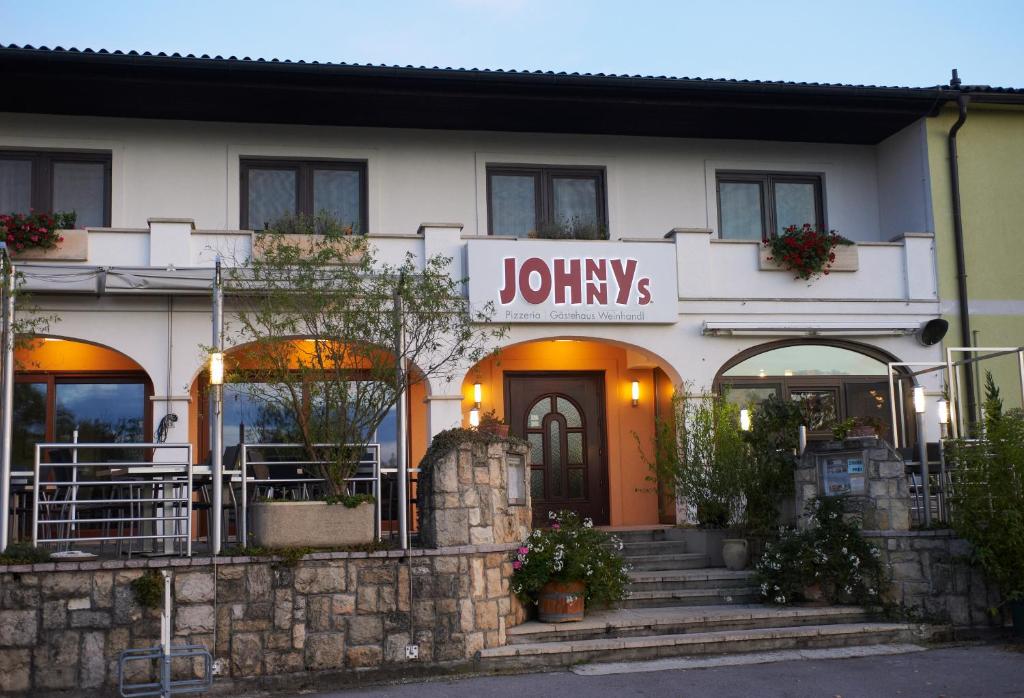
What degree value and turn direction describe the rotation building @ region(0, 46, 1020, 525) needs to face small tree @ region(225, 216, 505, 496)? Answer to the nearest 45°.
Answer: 0° — it already faces it

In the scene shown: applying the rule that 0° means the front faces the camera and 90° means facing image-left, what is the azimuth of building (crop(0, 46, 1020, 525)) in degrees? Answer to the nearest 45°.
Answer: approximately 0°

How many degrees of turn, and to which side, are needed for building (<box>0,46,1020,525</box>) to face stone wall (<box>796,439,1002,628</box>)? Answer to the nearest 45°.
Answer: approximately 45° to its left

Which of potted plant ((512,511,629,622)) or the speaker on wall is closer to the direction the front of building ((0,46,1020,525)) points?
the potted plant

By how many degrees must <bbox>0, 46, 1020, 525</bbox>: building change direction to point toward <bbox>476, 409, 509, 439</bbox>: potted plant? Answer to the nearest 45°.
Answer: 0° — it already faces it

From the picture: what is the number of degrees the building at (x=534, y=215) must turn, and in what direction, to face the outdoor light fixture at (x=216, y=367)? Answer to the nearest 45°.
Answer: approximately 45° to its right

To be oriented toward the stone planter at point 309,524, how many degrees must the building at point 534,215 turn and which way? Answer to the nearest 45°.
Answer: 0° — it already faces it
